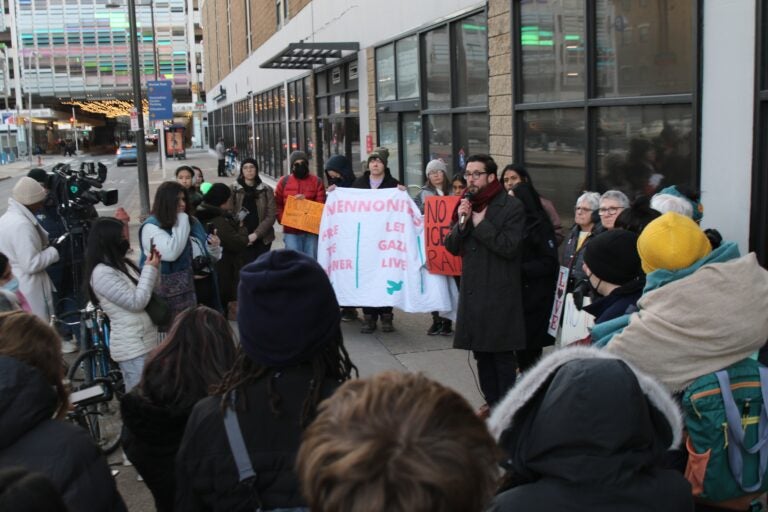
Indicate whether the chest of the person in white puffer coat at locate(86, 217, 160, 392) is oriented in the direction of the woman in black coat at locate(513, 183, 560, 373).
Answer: yes

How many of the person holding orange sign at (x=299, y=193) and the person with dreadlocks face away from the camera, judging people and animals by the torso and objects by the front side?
1

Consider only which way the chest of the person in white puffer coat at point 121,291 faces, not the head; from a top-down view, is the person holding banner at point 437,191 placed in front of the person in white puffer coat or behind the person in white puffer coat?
in front

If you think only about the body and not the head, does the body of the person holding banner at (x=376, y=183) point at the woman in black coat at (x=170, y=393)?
yes

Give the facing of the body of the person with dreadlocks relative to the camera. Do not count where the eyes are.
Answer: away from the camera

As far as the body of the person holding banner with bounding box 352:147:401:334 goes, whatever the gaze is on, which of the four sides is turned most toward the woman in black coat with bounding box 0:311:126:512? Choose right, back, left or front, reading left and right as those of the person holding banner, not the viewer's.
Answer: front

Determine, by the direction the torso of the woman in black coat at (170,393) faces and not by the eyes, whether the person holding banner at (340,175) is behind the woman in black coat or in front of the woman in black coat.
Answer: in front

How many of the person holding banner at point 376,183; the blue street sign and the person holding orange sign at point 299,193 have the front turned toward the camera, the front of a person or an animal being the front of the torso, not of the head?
3

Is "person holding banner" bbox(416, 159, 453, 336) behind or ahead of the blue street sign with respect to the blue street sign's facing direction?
ahead

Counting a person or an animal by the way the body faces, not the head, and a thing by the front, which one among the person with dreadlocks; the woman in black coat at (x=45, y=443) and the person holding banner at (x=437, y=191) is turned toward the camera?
the person holding banner

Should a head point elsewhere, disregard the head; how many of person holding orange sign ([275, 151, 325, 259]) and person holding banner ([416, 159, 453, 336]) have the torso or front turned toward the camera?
2

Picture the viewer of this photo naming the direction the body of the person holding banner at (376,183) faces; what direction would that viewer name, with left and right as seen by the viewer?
facing the viewer

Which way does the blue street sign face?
toward the camera
